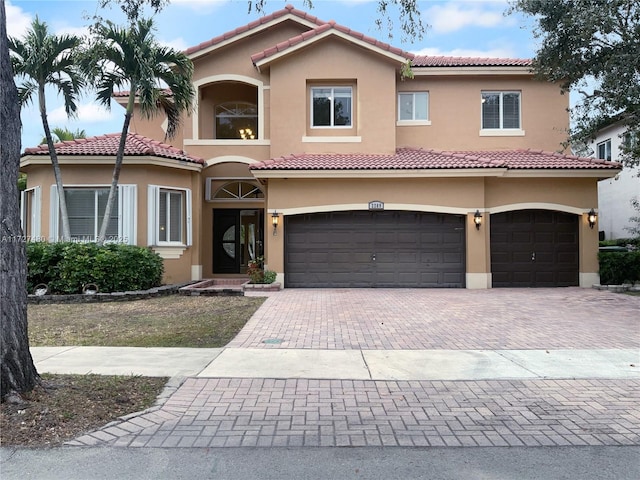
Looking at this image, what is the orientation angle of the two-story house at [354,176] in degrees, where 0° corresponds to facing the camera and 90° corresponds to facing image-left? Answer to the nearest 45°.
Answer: approximately 0°

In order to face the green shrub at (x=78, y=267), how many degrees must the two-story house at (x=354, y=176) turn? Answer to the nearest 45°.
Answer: approximately 90° to its right

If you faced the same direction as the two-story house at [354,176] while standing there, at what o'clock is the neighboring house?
The neighboring house is roughly at 8 o'clock from the two-story house.

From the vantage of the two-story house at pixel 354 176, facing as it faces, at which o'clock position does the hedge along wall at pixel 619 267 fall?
The hedge along wall is roughly at 9 o'clock from the two-story house.

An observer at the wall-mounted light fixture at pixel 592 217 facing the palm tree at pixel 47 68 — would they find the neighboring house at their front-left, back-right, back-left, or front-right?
back-right

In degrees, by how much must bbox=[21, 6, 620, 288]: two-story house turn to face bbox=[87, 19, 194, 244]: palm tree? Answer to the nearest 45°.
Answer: approximately 90° to its right

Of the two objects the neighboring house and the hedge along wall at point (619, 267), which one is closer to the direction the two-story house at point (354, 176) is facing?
the hedge along wall

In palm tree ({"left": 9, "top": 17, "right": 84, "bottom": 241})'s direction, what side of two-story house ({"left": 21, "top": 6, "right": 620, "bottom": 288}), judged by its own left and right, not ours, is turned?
right

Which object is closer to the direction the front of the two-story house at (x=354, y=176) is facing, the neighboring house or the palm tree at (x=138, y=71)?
the palm tree
